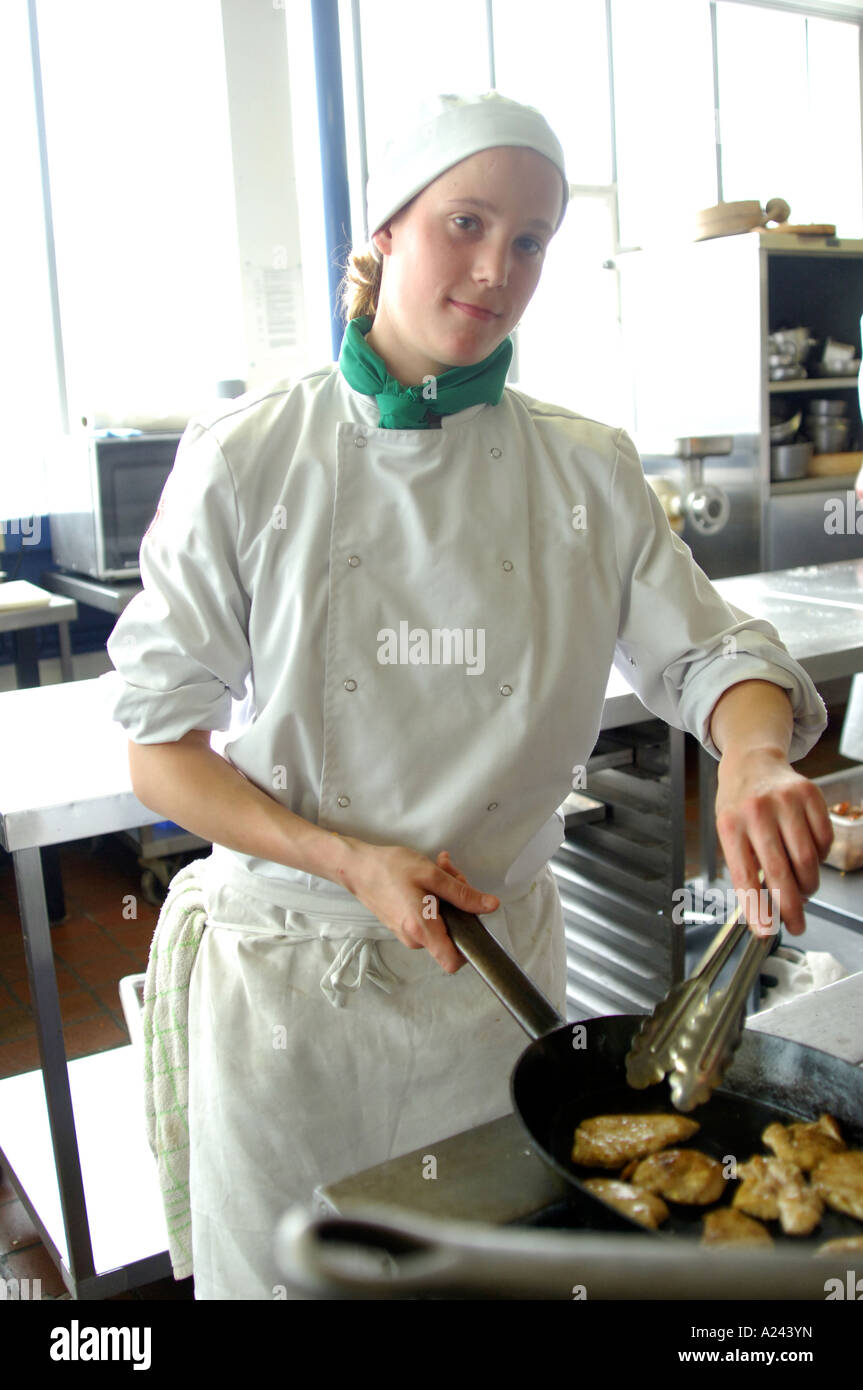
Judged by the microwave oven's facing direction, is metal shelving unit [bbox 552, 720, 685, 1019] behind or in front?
in front

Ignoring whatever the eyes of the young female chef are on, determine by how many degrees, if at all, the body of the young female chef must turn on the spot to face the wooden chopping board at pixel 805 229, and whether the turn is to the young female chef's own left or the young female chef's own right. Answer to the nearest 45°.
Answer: approximately 180°

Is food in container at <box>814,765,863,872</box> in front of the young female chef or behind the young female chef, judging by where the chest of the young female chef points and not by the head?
behind

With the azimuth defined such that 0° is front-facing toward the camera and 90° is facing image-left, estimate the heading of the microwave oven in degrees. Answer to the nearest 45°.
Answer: approximately 315°

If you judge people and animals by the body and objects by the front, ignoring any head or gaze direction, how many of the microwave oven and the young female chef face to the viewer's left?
0

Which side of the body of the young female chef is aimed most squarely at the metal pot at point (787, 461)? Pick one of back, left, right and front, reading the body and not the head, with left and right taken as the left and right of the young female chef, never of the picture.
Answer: back

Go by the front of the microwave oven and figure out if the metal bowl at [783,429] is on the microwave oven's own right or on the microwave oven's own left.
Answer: on the microwave oven's own left

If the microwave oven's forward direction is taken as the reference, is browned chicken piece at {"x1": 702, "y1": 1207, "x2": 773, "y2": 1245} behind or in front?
in front

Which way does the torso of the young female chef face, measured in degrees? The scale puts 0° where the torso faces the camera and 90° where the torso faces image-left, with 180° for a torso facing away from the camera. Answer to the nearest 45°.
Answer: approximately 0°
